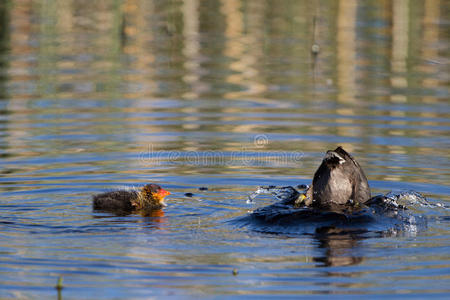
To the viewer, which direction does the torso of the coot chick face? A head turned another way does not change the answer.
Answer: to the viewer's right

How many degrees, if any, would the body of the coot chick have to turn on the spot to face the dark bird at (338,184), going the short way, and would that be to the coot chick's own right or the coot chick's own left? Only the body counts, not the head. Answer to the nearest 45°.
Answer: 0° — it already faces it
